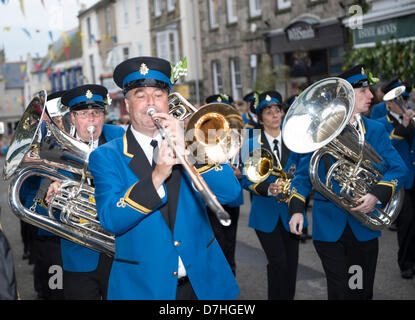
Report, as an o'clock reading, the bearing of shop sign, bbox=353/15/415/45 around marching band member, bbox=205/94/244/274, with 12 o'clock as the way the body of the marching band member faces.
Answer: The shop sign is roughly at 7 o'clock from the marching band member.

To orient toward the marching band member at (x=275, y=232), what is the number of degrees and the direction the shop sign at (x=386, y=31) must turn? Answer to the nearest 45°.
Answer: approximately 45° to its left

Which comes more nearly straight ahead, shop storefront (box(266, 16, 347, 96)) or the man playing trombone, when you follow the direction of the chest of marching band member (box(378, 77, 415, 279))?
the man playing trombone

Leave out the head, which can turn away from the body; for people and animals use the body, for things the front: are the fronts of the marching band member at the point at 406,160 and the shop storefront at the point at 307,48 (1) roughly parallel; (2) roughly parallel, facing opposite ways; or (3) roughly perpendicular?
roughly perpendicular

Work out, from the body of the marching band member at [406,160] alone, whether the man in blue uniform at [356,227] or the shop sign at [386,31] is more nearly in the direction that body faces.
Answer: the man in blue uniform

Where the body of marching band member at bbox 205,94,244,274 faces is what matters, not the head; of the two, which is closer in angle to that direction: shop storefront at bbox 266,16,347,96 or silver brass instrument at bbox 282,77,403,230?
the silver brass instrument

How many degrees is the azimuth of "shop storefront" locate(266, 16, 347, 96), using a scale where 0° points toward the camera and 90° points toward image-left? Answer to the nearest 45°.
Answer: approximately 45°

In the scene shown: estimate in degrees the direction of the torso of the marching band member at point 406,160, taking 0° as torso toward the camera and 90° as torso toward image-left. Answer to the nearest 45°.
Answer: approximately 315°
